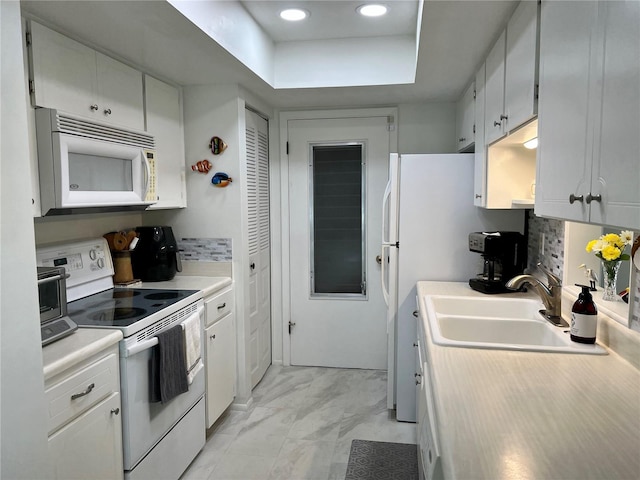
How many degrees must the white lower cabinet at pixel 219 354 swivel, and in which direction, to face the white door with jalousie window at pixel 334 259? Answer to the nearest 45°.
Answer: approximately 90° to its left

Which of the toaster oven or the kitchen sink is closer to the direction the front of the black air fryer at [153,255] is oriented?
the kitchen sink

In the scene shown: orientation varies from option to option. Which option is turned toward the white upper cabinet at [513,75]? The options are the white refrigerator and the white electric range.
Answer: the white electric range

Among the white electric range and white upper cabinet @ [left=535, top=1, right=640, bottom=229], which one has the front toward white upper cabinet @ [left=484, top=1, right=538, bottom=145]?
the white electric range

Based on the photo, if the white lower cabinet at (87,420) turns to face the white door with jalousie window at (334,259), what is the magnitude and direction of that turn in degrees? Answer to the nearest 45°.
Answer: approximately 90° to its left

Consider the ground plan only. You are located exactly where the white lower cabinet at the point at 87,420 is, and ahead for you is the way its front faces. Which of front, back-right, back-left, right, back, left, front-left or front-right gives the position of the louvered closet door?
left

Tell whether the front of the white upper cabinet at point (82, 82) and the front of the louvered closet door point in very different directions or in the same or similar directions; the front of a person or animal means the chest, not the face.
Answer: same or similar directions

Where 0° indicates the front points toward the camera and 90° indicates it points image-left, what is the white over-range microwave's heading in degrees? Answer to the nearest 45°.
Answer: approximately 315°

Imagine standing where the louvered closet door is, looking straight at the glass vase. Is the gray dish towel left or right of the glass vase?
right

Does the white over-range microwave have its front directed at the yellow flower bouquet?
yes

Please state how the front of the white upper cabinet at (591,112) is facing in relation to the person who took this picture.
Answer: facing the viewer and to the left of the viewer

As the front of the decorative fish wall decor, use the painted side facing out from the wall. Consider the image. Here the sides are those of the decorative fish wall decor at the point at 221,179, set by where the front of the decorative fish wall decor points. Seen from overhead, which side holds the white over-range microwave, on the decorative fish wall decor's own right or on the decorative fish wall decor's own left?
on the decorative fish wall decor's own right

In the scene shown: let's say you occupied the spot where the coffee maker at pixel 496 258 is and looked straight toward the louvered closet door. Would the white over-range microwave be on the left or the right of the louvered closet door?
left
